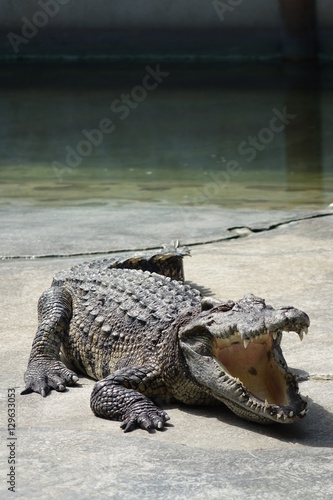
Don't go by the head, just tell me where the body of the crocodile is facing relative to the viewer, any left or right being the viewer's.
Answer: facing the viewer and to the right of the viewer
